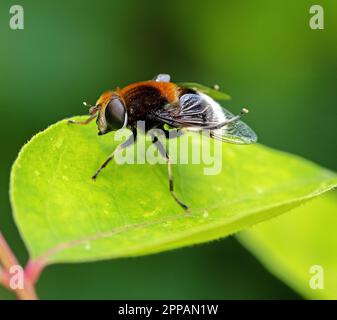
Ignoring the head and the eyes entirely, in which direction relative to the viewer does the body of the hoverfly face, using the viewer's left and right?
facing to the left of the viewer
